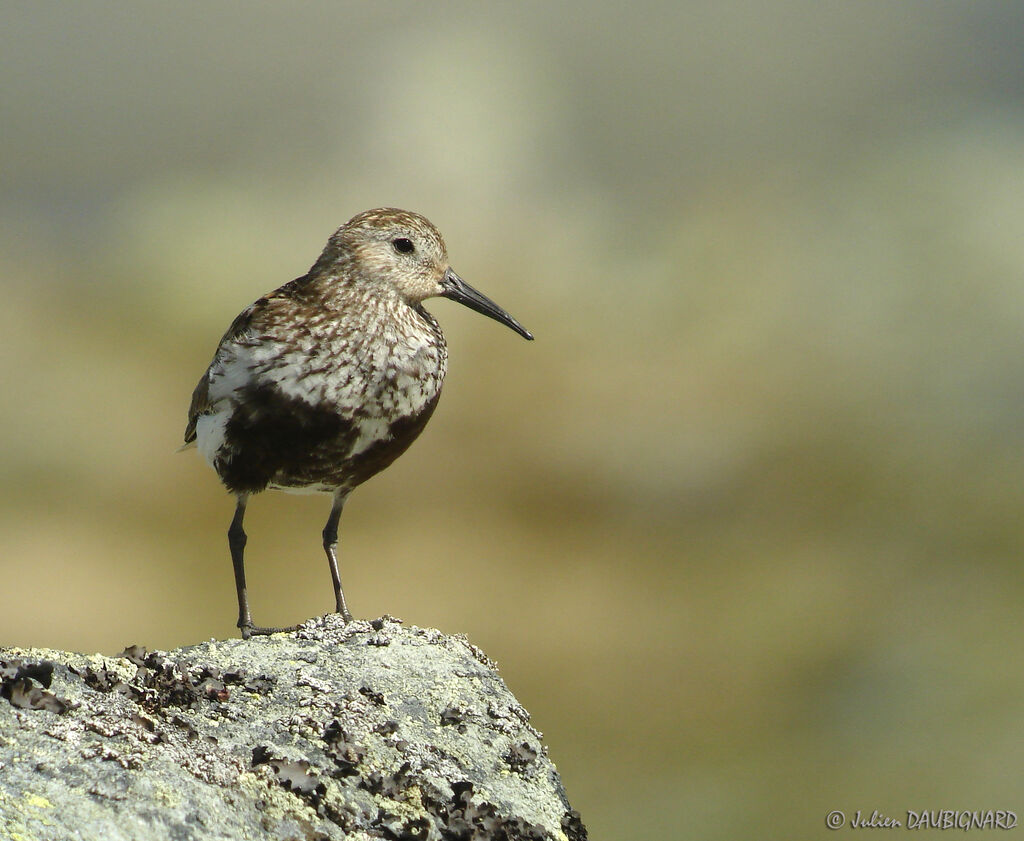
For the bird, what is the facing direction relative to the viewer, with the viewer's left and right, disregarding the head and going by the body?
facing the viewer and to the right of the viewer
